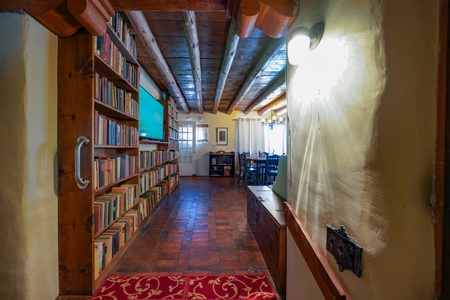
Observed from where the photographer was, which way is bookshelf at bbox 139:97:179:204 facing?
facing to the right of the viewer

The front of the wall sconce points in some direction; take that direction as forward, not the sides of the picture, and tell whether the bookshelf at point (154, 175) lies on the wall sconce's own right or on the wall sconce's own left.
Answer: on the wall sconce's own right

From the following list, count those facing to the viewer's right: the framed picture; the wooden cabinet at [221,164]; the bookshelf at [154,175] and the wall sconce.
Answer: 1

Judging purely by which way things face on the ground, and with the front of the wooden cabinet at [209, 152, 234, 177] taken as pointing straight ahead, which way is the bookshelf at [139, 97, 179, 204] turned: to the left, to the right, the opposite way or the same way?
to the left

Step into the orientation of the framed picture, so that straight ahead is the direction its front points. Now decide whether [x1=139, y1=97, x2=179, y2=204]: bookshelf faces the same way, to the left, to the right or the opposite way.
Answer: to the left

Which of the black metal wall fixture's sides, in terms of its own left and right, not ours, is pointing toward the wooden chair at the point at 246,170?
right

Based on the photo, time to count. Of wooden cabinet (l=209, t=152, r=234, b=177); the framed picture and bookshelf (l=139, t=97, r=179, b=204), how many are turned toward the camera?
2

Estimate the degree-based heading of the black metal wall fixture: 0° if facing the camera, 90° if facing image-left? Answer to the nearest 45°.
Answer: approximately 45°

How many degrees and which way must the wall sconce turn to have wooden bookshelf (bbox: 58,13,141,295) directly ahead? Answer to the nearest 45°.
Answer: approximately 45° to its right

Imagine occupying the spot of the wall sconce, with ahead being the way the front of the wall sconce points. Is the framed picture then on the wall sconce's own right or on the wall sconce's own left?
on the wall sconce's own right

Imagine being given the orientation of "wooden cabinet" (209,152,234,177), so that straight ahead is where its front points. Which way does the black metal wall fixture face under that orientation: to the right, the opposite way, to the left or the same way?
to the right

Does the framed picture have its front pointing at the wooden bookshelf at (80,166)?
yes
